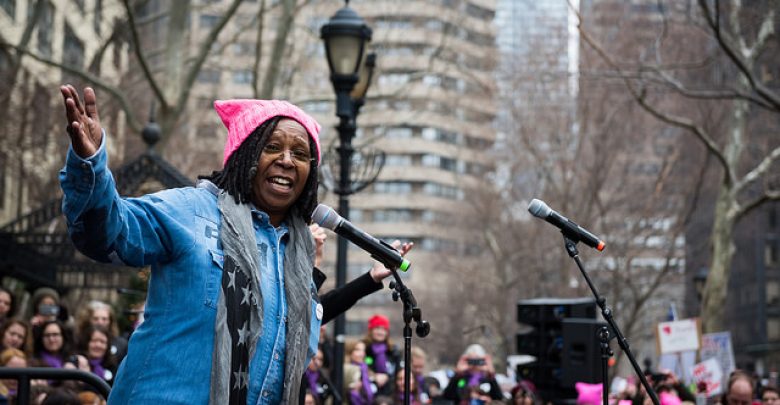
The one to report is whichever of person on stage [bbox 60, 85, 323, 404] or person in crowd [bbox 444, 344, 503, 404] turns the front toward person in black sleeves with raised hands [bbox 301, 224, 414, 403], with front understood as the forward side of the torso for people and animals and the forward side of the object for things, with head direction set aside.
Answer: person in crowd [bbox 444, 344, 503, 404]

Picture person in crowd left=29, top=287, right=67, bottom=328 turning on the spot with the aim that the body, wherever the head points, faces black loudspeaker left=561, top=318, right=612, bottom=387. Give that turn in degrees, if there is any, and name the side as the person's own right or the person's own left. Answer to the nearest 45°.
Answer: approximately 45° to the person's own left

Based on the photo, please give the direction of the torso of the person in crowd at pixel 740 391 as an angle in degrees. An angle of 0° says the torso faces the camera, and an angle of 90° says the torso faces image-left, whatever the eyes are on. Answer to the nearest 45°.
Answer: approximately 0°
